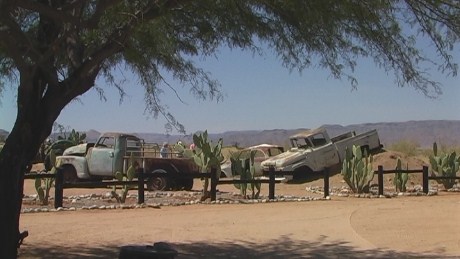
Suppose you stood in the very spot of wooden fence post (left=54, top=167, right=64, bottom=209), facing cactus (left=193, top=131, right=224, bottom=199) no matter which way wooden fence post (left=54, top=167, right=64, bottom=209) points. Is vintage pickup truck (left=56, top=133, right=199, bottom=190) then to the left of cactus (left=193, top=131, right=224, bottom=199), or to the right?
left

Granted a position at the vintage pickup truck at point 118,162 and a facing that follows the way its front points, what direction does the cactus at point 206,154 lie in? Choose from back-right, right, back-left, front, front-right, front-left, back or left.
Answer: back

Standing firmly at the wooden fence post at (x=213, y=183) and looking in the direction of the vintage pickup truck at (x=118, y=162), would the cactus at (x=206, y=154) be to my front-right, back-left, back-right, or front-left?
front-right

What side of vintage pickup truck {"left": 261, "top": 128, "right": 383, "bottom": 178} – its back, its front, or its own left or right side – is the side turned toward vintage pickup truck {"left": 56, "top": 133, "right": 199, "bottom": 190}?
front

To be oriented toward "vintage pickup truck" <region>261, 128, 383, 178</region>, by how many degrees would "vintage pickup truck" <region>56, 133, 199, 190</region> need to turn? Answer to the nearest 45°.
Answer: approximately 135° to its right

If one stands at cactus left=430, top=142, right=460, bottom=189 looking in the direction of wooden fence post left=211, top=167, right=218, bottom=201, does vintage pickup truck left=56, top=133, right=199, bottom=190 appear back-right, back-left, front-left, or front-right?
front-right

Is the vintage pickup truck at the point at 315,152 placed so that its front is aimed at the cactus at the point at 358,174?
no

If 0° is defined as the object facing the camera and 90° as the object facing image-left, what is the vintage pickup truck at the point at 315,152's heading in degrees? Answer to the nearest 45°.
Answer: approximately 45°

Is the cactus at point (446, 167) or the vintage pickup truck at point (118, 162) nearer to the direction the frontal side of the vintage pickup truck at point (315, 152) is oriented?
the vintage pickup truck

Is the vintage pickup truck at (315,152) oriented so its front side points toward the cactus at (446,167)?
no

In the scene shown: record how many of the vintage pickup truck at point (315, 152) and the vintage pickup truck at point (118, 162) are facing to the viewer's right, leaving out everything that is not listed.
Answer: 0

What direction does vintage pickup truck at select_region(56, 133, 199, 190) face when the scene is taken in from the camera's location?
facing away from the viewer and to the left of the viewer

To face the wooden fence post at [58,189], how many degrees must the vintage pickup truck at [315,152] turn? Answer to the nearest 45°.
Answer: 0° — it already faces it

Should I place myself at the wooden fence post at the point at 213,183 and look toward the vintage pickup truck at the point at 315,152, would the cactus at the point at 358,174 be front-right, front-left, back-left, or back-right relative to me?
front-right

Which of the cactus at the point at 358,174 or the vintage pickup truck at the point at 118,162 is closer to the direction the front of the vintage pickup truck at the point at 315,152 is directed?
the vintage pickup truck

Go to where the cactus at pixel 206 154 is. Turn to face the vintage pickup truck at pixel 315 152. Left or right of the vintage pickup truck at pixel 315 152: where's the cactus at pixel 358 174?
right

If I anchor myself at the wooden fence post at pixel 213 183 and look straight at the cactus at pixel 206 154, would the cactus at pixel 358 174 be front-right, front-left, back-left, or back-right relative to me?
front-right
